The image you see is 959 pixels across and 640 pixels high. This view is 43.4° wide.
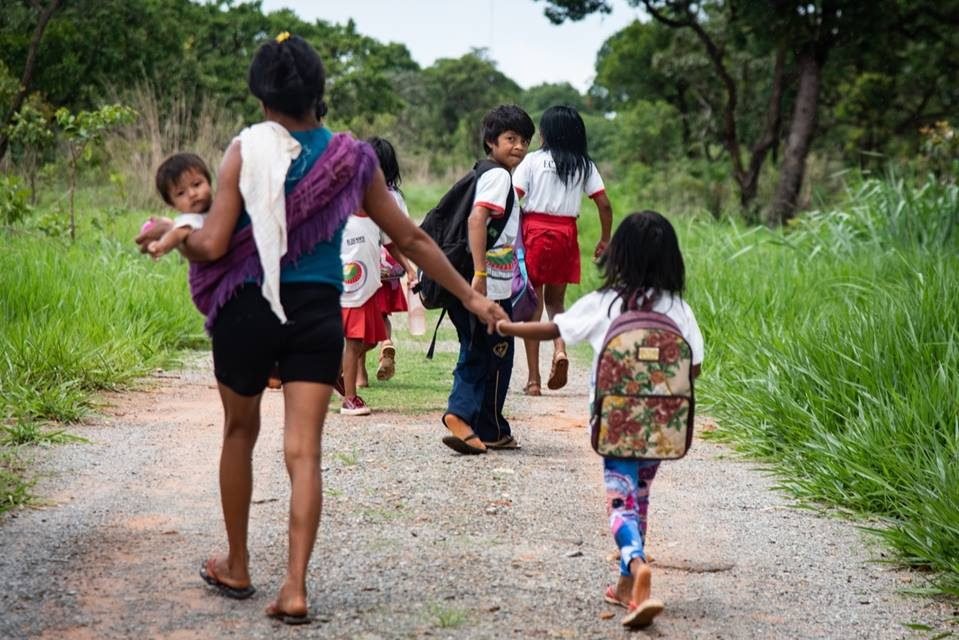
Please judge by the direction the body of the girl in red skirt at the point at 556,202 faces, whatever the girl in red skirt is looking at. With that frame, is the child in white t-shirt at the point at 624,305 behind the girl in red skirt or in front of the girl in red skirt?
behind

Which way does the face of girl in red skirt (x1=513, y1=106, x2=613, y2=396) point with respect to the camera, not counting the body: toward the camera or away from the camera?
away from the camera

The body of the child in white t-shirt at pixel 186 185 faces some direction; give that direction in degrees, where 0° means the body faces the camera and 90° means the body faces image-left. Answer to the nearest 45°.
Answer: approximately 315°

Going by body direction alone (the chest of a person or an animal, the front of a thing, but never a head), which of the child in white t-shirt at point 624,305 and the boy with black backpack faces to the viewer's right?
the boy with black backpack

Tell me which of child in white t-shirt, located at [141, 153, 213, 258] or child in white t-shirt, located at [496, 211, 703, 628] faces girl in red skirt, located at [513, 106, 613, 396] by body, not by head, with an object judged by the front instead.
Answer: child in white t-shirt, located at [496, 211, 703, 628]

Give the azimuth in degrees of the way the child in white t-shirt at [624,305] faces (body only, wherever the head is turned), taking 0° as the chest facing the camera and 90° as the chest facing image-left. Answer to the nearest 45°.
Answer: approximately 180°

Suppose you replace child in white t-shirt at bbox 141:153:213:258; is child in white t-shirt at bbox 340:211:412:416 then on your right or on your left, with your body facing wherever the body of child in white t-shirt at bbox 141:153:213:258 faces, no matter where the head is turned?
on your left

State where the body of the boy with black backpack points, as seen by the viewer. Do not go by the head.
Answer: to the viewer's right

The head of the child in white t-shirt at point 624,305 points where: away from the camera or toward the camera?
away from the camera

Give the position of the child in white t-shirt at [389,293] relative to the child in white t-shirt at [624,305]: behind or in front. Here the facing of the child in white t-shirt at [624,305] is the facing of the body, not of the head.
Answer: in front

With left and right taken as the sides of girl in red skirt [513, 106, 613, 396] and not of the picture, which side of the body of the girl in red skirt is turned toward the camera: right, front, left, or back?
back

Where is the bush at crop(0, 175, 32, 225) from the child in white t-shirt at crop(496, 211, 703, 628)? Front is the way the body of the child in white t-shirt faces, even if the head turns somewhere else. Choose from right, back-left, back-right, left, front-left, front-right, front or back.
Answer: front-left
